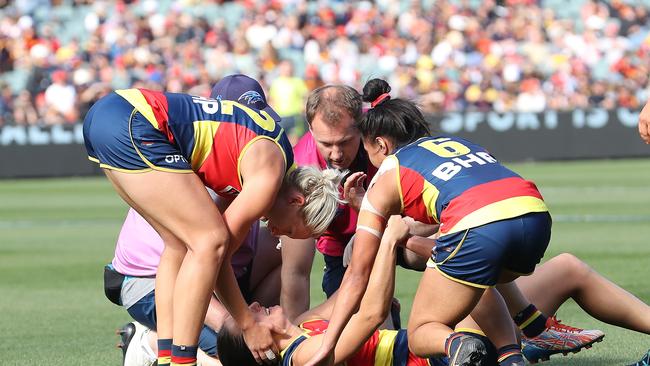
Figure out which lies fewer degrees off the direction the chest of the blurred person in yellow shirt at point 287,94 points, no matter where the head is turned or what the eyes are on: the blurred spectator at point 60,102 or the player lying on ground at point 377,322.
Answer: the player lying on ground

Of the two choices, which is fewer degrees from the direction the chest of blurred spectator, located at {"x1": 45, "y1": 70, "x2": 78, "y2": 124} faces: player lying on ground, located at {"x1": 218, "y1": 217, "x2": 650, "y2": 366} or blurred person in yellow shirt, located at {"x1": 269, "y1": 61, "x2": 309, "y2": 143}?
the player lying on ground

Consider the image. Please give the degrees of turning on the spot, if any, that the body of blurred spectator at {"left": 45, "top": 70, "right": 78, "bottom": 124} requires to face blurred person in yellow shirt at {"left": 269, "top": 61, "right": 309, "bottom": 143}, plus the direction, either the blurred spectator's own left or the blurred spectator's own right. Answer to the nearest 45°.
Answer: approximately 45° to the blurred spectator's own left

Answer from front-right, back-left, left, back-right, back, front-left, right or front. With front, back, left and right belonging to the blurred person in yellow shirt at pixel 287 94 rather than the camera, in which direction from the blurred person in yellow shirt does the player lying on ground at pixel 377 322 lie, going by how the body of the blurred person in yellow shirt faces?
front

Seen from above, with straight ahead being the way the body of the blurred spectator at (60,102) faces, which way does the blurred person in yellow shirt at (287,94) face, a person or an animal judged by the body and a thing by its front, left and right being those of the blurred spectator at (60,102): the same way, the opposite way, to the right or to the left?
the same way

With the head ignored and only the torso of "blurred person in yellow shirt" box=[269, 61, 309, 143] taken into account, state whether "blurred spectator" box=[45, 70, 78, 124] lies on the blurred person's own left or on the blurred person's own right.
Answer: on the blurred person's own right

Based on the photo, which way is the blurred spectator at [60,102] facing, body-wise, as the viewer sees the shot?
toward the camera

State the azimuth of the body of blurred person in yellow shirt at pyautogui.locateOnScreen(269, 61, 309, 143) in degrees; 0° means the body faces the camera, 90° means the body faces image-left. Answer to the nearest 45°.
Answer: approximately 0°

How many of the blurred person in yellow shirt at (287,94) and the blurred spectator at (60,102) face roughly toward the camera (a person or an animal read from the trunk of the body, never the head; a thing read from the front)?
2

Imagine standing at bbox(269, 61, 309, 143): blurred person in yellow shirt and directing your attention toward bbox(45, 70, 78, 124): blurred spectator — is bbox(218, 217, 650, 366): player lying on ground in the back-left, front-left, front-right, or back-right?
back-left

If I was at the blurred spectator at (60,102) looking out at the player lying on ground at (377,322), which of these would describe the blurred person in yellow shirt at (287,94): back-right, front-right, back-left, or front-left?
front-left

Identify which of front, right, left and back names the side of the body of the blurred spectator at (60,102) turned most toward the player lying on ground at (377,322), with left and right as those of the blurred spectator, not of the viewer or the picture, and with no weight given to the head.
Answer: front
